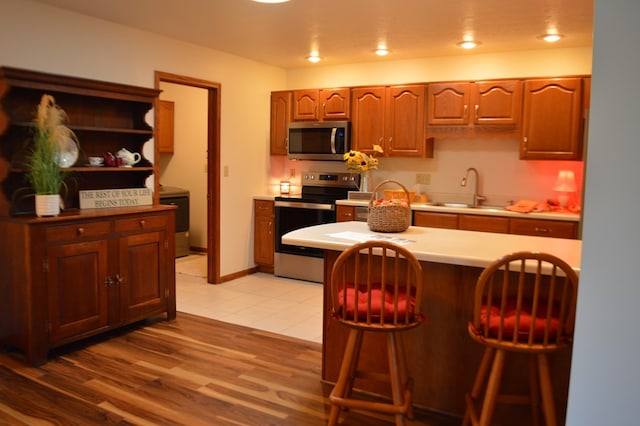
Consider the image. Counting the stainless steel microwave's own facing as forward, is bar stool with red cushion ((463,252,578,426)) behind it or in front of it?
in front

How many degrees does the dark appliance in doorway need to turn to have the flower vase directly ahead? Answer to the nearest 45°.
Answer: approximately 45° to its left

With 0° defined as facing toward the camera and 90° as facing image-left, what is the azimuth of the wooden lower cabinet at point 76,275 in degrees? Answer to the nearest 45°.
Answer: approximately 315°

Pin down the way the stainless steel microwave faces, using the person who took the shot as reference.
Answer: facing the viewer

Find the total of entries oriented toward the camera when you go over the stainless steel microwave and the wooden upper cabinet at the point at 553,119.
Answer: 2

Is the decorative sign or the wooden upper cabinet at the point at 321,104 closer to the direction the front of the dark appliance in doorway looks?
the decorative sign

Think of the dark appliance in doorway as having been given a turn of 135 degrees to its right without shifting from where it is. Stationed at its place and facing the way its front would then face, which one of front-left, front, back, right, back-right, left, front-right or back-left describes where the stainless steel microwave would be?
back

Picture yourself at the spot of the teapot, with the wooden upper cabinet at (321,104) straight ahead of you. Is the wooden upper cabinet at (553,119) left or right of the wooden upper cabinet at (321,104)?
right

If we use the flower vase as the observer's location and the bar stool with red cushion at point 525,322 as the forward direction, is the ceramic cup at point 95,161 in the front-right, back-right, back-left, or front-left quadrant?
front-right

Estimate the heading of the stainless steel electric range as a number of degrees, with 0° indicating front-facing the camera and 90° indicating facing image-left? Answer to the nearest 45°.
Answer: approximately 45°

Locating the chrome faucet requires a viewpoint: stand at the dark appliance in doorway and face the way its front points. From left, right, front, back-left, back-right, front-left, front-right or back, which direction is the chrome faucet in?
front-left

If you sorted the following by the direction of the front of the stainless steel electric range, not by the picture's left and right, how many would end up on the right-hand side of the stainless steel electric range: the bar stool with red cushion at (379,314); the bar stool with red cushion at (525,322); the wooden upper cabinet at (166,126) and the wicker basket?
1

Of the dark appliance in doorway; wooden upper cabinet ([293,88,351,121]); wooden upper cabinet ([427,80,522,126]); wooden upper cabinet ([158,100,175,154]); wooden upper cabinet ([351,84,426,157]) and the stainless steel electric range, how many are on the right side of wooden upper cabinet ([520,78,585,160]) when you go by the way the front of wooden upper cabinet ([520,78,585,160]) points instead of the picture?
6

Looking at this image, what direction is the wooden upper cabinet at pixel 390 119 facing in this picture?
toward the camera

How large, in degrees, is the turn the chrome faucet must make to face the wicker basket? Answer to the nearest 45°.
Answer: approximately 45° to its left

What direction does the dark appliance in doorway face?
toward the camera

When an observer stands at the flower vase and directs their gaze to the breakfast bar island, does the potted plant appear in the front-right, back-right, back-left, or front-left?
front-right

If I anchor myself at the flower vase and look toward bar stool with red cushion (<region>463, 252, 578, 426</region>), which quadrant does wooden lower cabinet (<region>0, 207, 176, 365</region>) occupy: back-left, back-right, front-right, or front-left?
front-right

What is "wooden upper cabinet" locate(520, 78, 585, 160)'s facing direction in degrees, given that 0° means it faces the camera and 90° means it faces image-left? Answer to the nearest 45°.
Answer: approximately 0°
